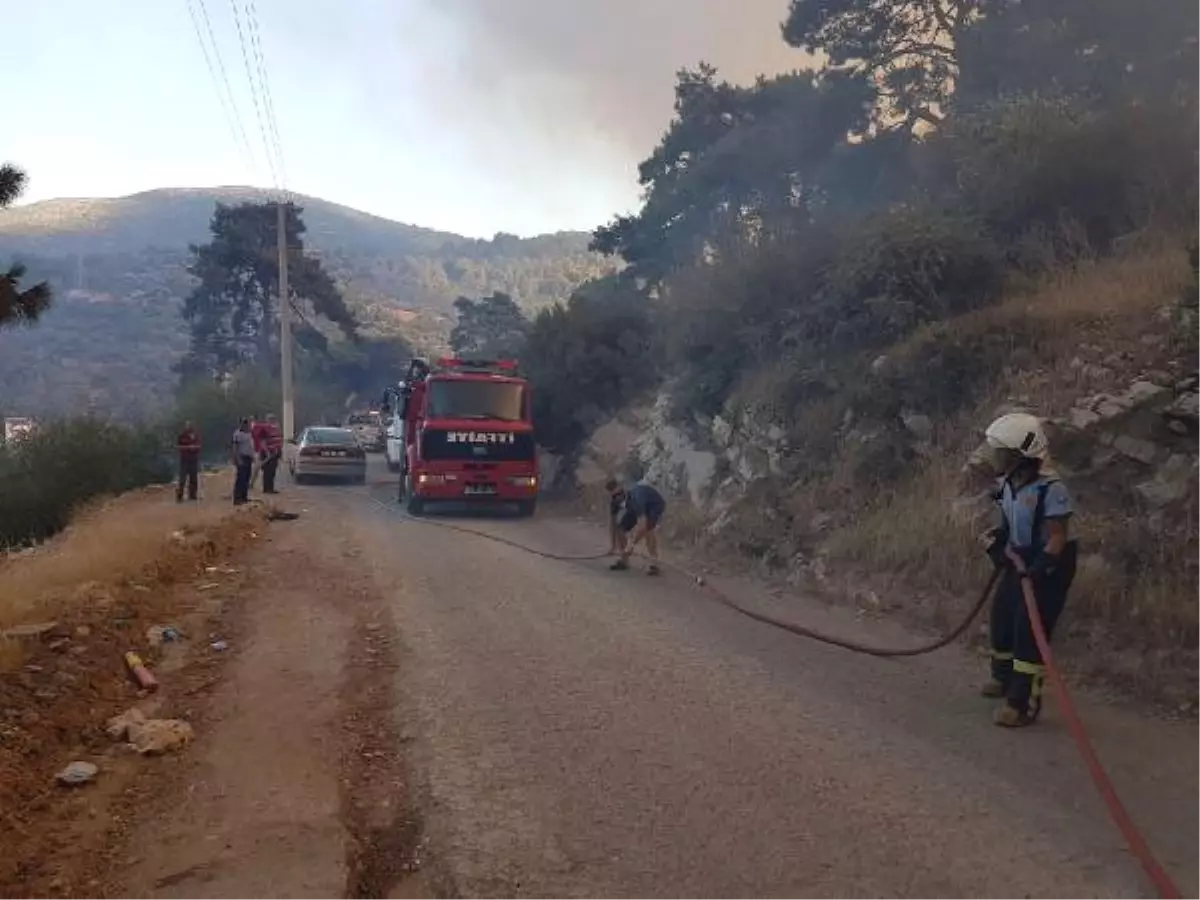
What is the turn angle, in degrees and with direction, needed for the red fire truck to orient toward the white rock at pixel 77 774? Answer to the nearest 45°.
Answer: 0° — it already faces it

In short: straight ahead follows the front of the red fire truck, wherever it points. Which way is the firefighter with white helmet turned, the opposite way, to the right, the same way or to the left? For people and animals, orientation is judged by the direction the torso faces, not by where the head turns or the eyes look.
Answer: to the right

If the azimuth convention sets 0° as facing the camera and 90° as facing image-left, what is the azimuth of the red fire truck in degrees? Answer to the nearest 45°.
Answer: approximately 0°

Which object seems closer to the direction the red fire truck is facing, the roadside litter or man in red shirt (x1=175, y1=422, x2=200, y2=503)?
the roadside litter

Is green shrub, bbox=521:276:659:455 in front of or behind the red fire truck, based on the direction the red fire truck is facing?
behind

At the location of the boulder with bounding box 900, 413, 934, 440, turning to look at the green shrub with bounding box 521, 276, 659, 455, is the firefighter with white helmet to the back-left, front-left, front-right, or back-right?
back-left

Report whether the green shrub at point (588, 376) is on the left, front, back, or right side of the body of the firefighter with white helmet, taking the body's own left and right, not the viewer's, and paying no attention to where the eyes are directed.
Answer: right

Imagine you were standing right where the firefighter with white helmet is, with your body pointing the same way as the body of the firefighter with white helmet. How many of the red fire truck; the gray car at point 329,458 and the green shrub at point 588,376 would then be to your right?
3

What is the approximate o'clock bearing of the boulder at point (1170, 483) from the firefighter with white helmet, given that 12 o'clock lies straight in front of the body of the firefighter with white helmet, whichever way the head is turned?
The boulder is roughly at 5 o'clock from the firefighter with white helmet.

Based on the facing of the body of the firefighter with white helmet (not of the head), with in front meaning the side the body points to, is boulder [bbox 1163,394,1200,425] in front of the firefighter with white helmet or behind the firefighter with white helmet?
behind

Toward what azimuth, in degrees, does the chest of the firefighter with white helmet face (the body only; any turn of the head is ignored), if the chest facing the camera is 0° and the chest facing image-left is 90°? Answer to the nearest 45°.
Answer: approximately 45°

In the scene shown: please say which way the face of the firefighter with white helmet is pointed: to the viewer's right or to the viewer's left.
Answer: to the viewer's left
